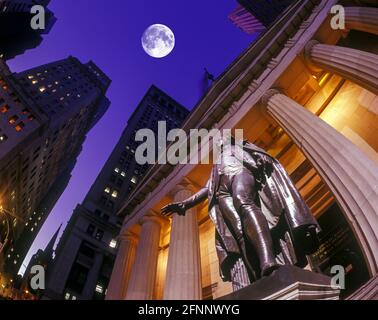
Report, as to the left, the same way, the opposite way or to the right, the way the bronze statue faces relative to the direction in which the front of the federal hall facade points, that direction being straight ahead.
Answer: the same way

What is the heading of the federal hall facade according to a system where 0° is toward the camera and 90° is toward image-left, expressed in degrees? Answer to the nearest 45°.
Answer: approximately 45°

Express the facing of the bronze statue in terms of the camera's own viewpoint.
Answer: facing the viewer and to the left of the viewer

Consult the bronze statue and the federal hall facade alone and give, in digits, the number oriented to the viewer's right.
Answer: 0
